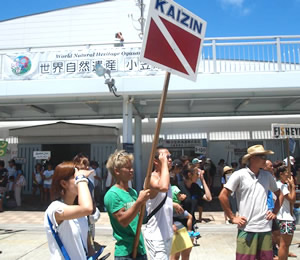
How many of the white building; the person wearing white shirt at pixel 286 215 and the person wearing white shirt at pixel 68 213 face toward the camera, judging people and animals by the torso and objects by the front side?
1

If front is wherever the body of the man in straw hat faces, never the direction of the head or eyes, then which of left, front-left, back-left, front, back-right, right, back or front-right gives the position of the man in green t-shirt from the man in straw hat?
right

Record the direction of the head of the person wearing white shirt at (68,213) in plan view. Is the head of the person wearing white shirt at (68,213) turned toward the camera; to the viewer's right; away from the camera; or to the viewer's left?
to the viewer's right

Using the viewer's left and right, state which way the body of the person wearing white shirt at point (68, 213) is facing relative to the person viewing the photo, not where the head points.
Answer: facing to the right of the viewer

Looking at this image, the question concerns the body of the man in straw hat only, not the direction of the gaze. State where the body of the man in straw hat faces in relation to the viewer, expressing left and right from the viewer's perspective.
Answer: facing the viewer and to the right of the viewer
